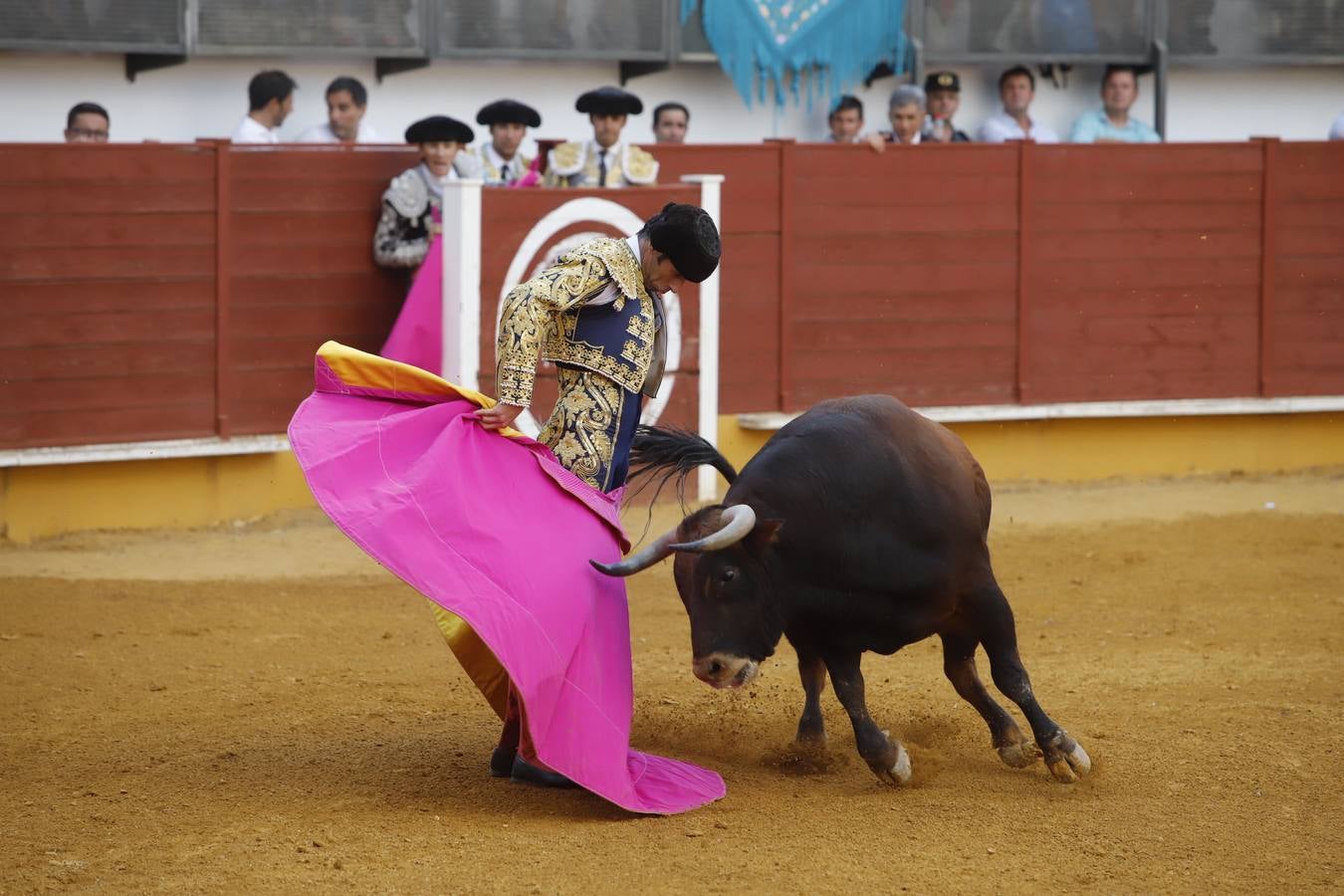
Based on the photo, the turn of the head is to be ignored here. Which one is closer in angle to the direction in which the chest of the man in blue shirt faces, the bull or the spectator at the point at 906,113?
the bull

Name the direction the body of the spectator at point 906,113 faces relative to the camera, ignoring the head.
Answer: toward the camera

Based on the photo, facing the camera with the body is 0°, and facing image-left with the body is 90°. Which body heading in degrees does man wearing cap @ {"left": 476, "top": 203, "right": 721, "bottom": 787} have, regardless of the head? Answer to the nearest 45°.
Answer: approximately 270°

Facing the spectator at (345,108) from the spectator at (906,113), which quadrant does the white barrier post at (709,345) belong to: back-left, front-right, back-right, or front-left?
front-left

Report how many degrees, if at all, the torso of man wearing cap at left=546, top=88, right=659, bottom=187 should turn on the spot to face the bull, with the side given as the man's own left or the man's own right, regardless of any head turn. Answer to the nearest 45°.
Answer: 0° — they already face it

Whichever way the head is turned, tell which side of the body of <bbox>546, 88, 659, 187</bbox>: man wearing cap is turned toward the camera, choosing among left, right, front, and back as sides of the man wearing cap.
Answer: front

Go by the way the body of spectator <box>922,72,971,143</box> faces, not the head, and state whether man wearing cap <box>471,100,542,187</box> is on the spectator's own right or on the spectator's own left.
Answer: on the spectator's own right

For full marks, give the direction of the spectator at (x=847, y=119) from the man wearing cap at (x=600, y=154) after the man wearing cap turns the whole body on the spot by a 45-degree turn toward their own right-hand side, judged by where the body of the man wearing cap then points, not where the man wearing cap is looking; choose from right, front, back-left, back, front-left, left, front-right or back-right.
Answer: back

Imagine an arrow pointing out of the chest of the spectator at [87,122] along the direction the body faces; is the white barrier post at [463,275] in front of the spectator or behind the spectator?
in front

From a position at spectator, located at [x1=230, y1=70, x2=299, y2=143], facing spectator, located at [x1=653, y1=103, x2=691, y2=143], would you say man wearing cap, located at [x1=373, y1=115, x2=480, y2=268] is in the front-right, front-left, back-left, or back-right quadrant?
front-right

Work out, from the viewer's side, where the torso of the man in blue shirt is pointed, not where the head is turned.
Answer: toward the camera

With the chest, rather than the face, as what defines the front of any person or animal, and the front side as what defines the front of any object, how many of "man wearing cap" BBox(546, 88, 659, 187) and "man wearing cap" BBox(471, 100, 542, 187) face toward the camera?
2

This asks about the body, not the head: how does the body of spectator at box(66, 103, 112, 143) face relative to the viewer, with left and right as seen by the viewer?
facing the viewer and to the right of the viewer

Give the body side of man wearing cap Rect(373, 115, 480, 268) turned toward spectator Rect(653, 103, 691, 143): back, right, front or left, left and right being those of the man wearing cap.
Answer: left

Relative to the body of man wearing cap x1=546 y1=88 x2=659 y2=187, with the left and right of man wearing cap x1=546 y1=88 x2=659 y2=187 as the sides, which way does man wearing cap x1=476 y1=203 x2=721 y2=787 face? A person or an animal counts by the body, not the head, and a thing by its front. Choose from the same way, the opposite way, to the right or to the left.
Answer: to the left
